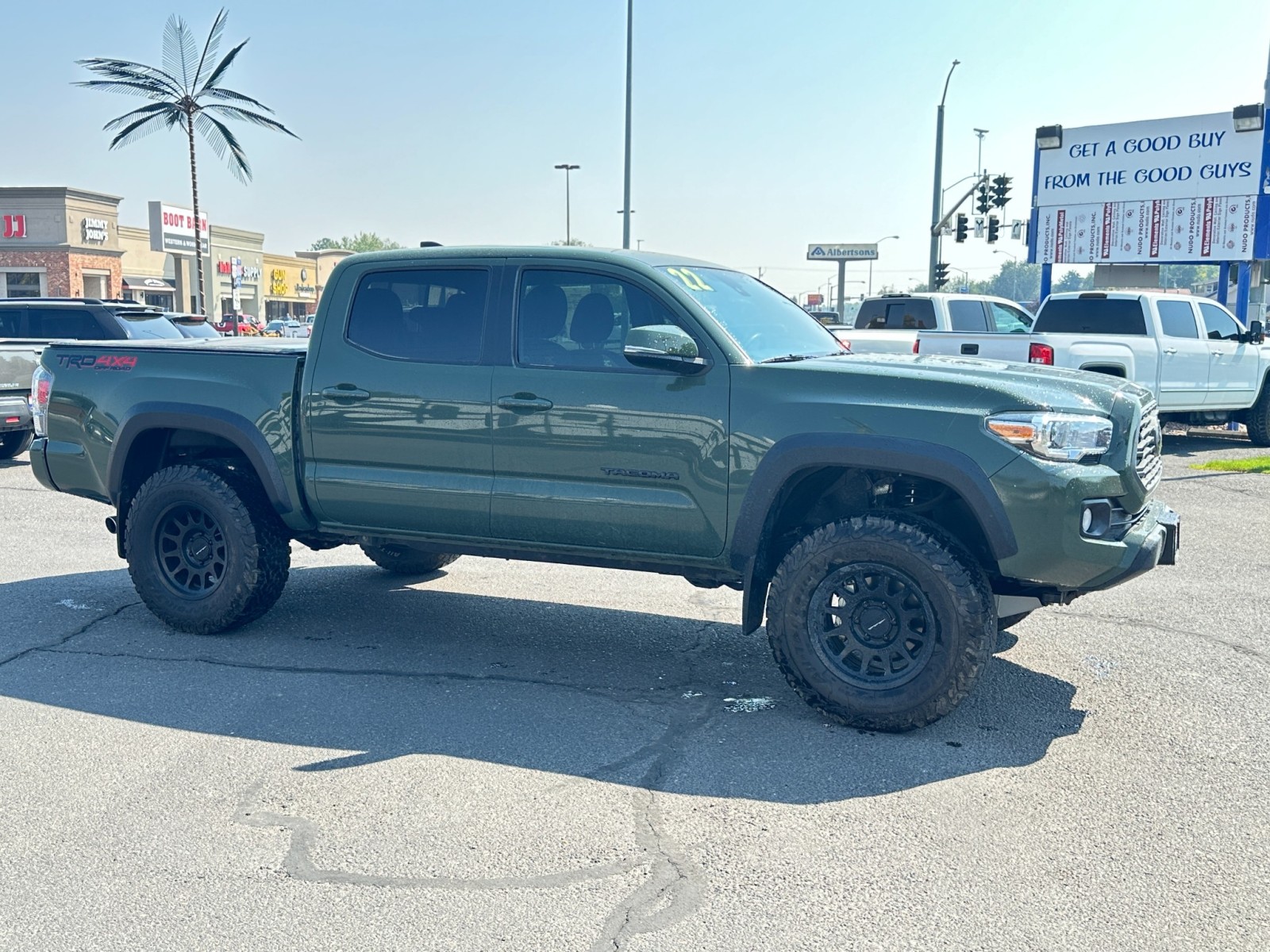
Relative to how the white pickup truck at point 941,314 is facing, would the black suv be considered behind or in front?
behind

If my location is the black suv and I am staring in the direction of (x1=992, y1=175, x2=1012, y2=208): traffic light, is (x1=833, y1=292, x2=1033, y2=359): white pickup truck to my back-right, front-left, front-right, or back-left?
front-right

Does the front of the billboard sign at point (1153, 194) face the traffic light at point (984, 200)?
no

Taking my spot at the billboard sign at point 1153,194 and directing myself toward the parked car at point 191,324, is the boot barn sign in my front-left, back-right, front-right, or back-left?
front-right

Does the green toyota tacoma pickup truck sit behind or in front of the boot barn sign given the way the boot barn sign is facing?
in front

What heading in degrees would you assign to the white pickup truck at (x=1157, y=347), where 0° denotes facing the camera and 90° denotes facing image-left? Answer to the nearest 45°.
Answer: approximately 225°

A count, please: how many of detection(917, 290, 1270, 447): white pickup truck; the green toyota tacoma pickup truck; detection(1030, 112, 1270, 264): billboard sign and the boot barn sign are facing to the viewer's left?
0

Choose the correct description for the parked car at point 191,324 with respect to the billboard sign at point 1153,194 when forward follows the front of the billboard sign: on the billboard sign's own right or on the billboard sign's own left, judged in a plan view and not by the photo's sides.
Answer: on the billboard sign's own right

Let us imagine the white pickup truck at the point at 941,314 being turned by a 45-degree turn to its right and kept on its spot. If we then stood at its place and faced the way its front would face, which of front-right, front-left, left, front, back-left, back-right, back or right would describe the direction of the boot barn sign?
back-left

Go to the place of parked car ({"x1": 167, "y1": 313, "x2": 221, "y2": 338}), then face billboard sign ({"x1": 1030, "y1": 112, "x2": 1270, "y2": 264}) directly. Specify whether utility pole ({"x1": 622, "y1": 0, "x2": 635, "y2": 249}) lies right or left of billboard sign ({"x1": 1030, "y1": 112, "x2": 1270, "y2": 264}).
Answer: left

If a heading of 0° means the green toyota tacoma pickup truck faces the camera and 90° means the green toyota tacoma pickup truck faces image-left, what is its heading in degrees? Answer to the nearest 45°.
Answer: approximately 315°

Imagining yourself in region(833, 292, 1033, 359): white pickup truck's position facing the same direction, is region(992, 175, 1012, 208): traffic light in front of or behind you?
in front

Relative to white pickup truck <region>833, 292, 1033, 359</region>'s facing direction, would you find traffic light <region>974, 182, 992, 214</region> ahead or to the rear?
ahead

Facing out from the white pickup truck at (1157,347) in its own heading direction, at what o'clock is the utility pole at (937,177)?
The utility pole is roughly at 10 o'clock from the white pickup truck.

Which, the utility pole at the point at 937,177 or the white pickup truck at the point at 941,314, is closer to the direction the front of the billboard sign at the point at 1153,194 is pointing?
the white pickup truck

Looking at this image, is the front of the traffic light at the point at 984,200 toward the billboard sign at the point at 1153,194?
no
